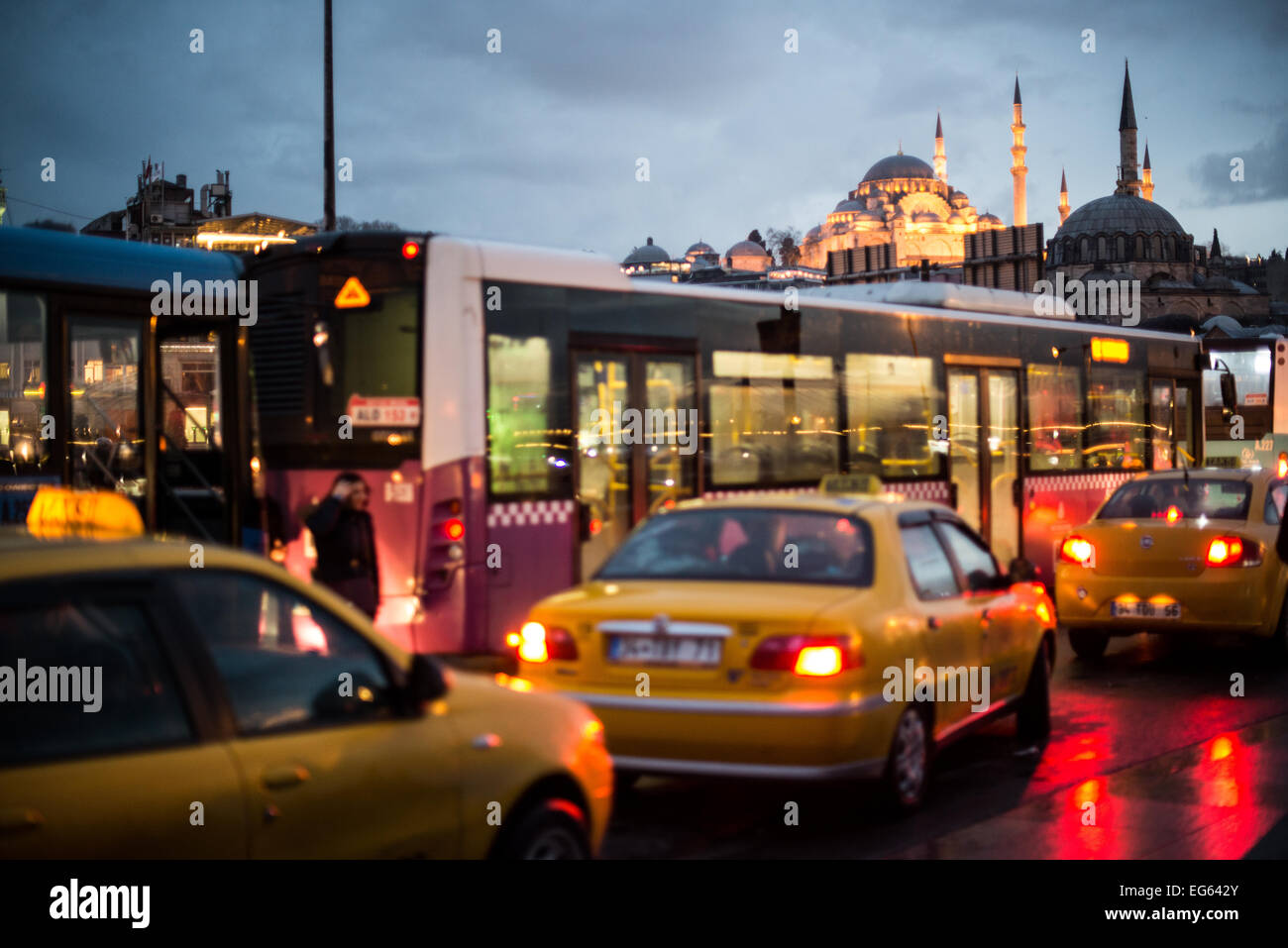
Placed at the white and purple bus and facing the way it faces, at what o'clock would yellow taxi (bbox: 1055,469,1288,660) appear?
The yellow taxi is roughly at 1 o'clock from the white and purple bus.

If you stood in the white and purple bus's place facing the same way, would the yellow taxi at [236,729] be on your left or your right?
on your right

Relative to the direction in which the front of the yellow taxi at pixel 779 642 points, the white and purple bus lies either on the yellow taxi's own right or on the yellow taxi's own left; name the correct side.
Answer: on the yellow taxi's own left

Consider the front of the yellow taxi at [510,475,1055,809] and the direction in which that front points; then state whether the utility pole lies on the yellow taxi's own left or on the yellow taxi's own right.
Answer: on the yellow taxi's own left

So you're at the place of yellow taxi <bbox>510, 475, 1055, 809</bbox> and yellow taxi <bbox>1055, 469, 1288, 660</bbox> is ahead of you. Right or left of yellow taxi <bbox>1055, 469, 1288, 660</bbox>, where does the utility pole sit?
left

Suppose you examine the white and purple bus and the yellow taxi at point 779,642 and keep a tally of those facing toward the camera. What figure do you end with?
0

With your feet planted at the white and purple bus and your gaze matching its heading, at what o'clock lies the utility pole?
The utility pole is roughly at 10 o'clock from the white and purple bus.

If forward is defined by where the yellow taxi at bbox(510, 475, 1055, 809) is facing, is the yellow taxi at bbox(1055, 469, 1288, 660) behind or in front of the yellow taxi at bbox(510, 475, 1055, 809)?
in front

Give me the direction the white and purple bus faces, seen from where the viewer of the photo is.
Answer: facing away from the viewer and to the right of the viewer

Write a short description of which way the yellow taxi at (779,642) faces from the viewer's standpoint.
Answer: facing away from the viewer and to the right of the viewer
